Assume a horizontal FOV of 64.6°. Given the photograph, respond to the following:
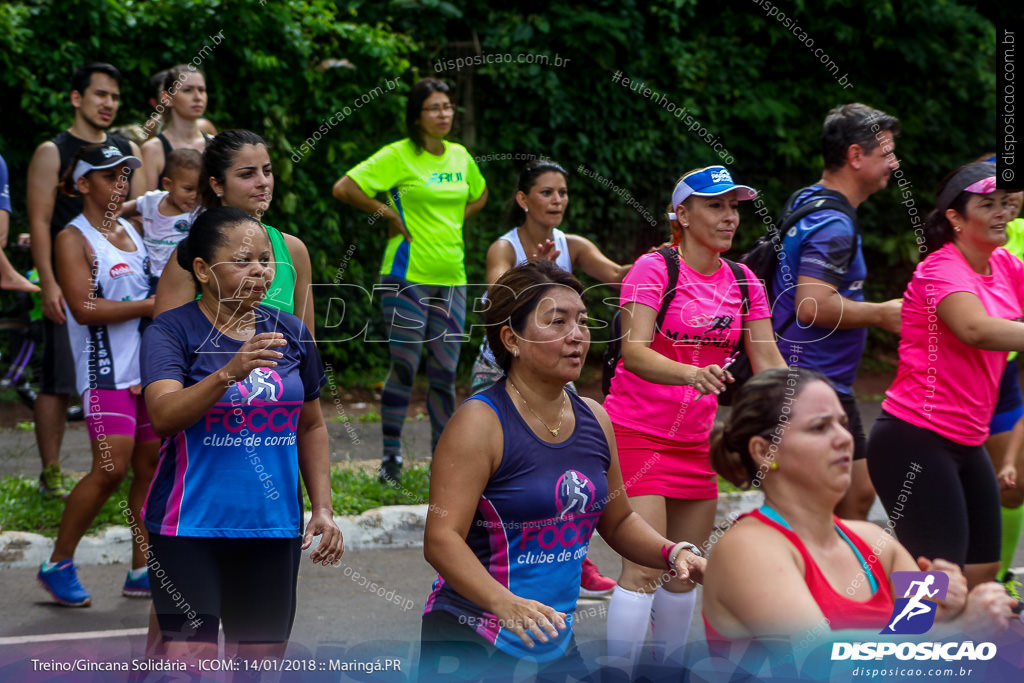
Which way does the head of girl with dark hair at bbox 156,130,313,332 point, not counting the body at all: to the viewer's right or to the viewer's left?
to the viewer's right

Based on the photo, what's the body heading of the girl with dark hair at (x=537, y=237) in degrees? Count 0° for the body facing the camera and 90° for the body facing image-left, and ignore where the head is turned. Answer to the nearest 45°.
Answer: approximately 315°

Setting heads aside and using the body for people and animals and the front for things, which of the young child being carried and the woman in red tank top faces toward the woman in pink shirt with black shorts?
the young child being carried

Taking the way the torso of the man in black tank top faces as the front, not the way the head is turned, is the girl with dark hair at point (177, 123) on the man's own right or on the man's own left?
on the man's own left

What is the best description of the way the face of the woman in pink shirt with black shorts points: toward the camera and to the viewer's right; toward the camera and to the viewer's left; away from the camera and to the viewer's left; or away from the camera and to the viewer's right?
toward the camera and to the viewer's right

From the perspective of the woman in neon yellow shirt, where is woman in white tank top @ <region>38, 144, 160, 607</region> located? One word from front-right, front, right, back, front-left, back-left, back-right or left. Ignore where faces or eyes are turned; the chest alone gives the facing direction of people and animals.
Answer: right

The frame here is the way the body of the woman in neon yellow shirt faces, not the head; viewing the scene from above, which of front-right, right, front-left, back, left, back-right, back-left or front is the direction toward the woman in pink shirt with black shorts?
front

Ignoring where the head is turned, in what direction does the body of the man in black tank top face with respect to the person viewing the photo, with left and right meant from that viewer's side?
facing the viewer and to the right of the viewer

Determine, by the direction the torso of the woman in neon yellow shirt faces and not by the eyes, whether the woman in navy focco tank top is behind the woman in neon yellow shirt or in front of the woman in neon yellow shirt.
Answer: in front

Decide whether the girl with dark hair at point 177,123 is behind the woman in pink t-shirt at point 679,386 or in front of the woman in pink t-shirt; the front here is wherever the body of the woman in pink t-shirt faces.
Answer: behind

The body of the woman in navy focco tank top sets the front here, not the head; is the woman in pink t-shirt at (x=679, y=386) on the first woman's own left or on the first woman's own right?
on the first woman's own left
